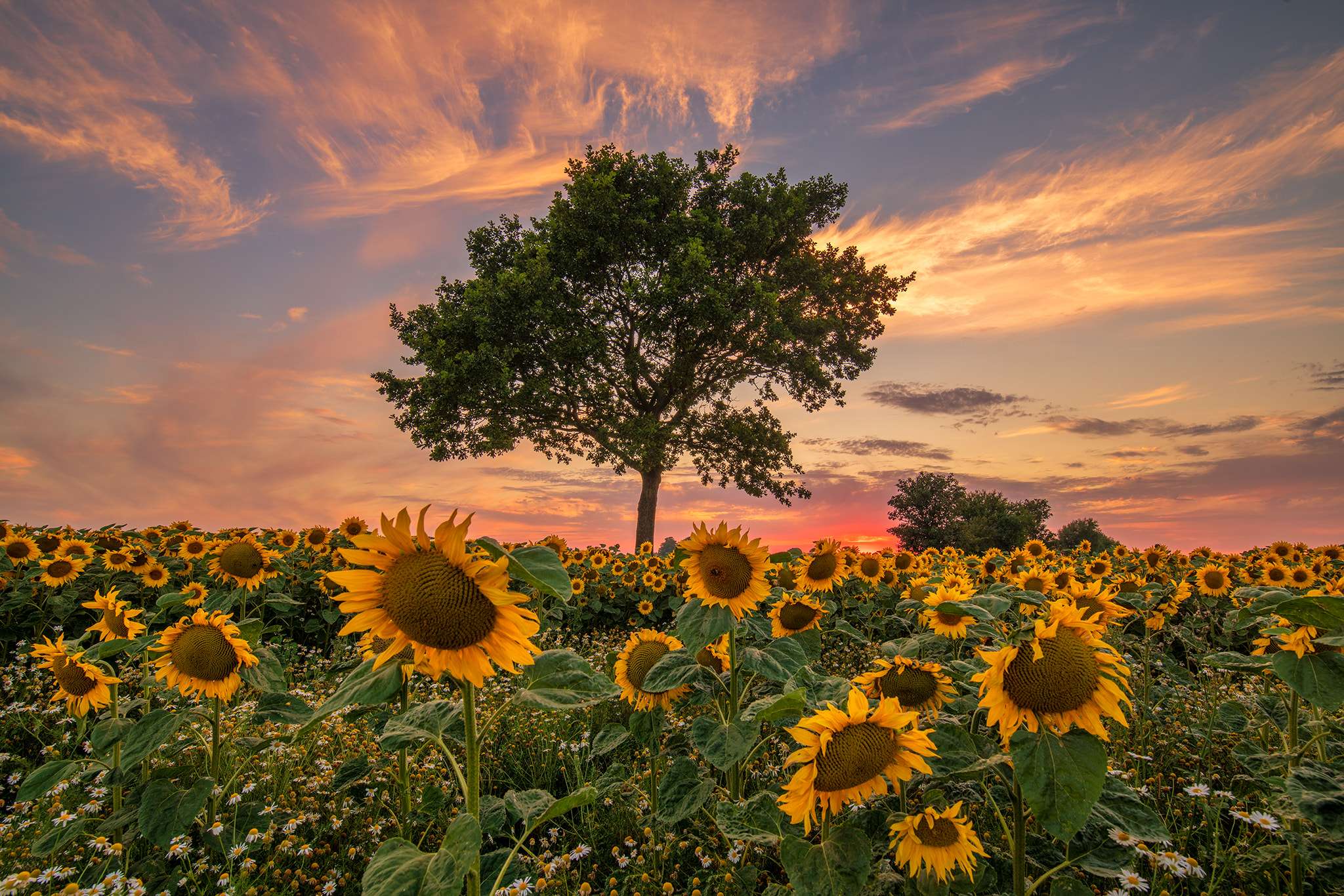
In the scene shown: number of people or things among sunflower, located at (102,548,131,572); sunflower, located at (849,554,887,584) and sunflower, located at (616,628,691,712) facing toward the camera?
3

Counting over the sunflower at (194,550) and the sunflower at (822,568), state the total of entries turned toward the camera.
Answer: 2

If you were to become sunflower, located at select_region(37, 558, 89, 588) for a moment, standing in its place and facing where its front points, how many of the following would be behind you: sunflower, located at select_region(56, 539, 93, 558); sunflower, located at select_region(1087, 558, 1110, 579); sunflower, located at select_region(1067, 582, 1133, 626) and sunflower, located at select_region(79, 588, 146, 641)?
1

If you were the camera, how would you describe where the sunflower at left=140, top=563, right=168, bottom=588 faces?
facing the viewer

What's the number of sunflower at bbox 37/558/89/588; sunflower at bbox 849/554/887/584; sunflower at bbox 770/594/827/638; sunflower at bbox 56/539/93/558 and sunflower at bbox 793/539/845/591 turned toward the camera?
5

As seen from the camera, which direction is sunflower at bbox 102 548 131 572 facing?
toward the camera

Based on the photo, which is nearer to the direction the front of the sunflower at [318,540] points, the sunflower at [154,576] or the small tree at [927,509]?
the sunflower

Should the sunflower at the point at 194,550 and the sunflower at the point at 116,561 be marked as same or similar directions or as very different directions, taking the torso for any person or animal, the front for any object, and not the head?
same or similar directions

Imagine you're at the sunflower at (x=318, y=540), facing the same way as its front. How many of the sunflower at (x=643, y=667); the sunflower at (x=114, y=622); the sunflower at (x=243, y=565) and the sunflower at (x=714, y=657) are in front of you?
4

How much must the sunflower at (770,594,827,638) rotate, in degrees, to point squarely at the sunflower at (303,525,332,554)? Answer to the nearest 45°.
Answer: approximately 135° to its right

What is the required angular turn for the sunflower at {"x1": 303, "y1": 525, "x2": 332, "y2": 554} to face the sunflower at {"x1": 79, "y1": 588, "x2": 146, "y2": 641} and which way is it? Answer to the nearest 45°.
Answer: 0° — it already faces it

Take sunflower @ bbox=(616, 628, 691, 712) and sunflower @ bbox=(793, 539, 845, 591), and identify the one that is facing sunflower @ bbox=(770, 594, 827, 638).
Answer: sunflower @ bbox=(793, 539, 845, 591)

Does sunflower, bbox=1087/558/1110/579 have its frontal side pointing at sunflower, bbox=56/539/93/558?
no

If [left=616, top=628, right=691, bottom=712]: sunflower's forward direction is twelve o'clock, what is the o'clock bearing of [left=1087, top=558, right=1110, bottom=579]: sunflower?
[left=1087, top=558, right=1110, bottom=579]: sunflower is roughly at 8 o'clock from [left=616, top=628, right=691, bottom=712]: sunflower.

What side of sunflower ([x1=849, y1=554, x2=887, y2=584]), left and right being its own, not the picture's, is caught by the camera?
front

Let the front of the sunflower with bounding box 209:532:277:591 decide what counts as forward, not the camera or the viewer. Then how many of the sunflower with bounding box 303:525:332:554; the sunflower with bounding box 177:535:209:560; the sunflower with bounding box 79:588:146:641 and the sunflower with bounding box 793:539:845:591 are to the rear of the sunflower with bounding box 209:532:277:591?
2

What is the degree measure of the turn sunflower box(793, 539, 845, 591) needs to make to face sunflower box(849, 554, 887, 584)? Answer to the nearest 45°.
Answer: approximately 180°
